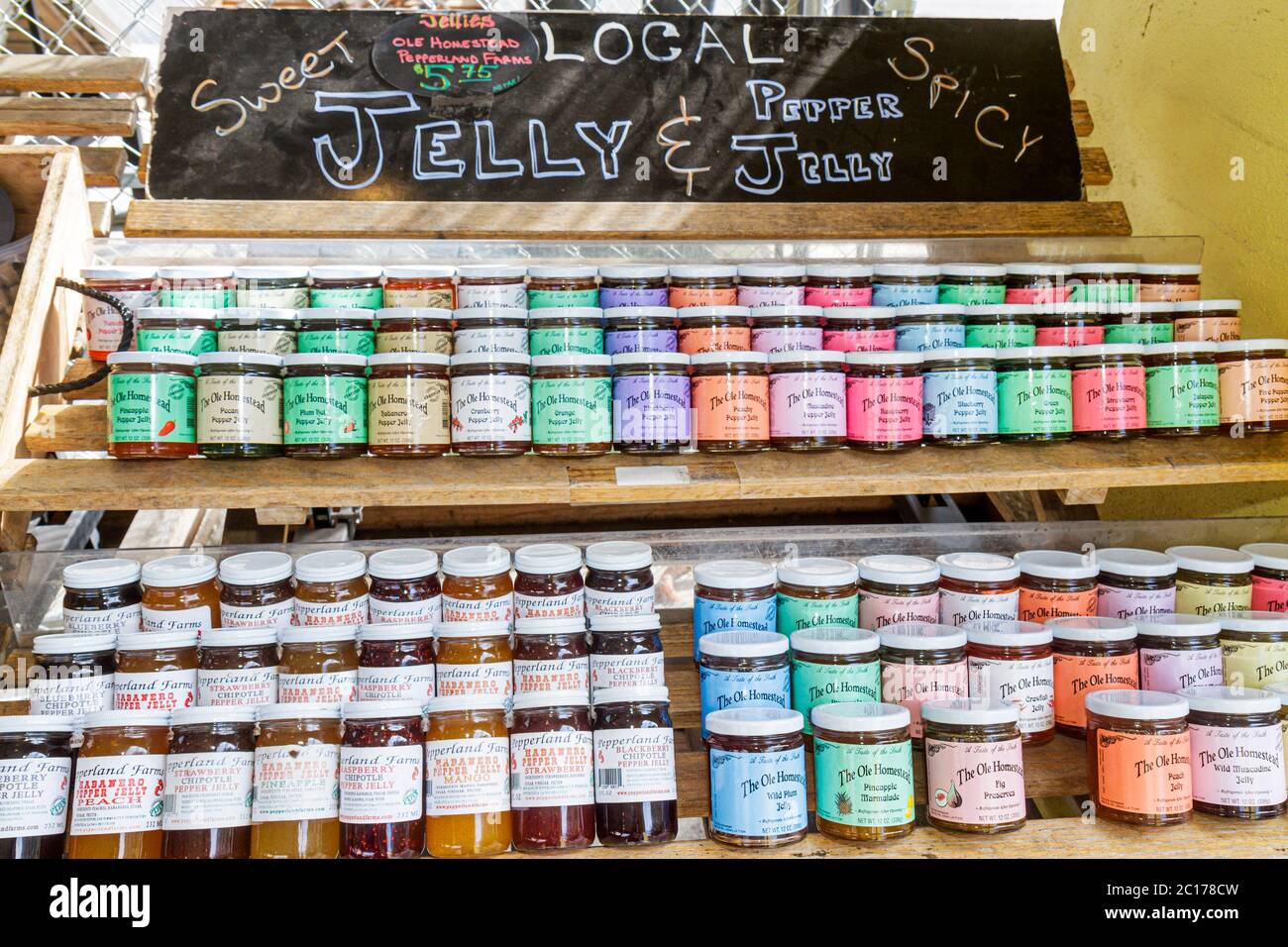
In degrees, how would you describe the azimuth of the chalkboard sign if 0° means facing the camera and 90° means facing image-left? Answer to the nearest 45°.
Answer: approximately 0°

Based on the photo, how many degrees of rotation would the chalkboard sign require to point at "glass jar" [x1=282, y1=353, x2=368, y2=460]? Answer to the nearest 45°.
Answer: approximately 45° to its right

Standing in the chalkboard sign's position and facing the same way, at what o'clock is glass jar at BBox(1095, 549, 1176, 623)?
The glass jar is roughly at 10 o'clock from the chalkboard sign.

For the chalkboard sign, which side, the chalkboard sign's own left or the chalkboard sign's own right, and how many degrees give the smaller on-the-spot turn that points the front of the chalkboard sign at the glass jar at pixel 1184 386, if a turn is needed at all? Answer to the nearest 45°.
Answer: approximately 45° to the chalkboard sign's own left

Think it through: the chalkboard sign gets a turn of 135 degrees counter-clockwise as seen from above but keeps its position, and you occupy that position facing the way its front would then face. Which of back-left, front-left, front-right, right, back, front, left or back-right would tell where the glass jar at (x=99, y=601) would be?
back
